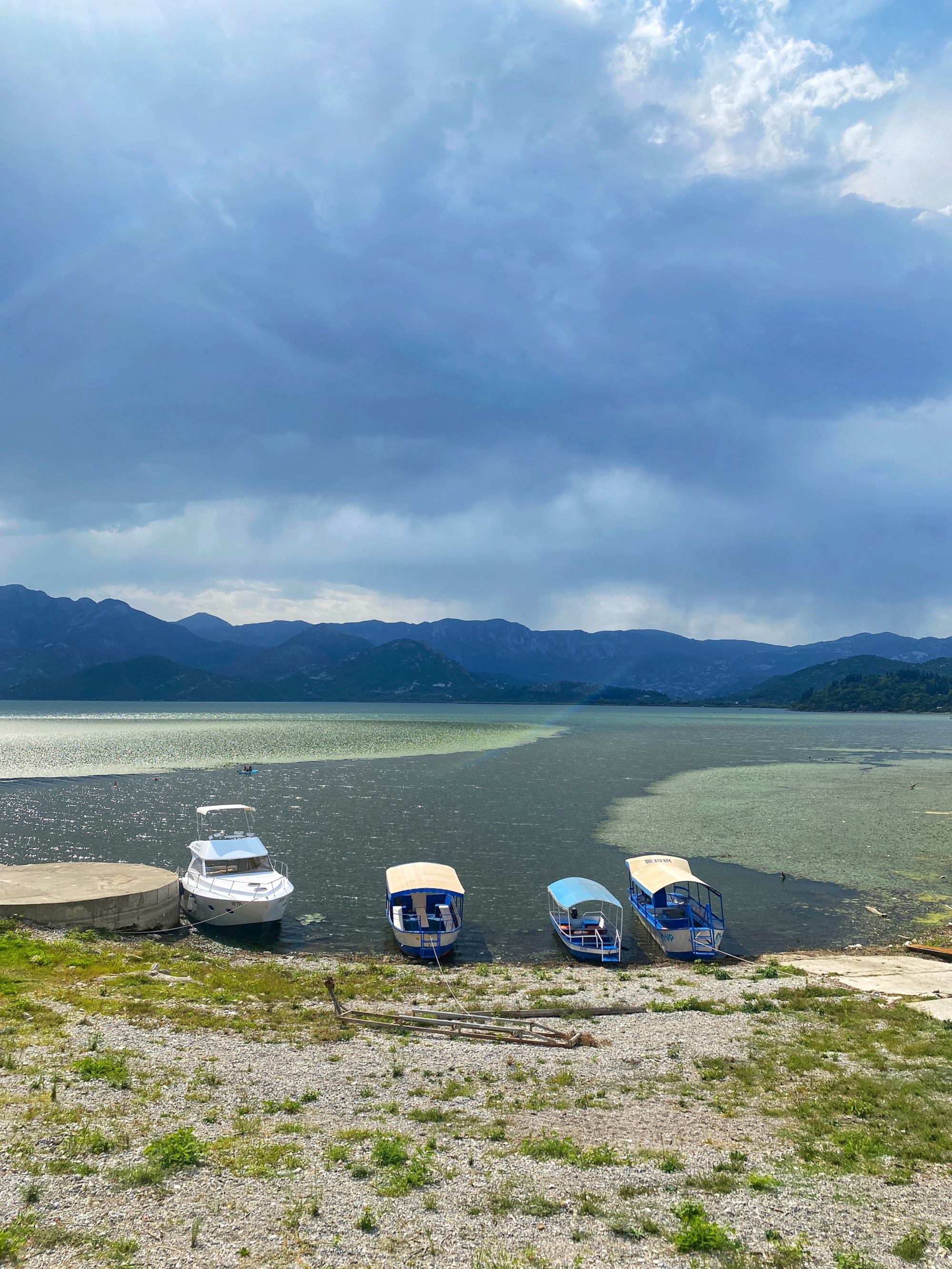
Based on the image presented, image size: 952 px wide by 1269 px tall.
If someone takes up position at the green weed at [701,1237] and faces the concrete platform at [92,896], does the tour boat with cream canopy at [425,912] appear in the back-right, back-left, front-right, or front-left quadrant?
front-right

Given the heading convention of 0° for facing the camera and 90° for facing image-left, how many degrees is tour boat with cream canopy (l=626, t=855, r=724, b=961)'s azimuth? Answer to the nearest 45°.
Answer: approximately 315°

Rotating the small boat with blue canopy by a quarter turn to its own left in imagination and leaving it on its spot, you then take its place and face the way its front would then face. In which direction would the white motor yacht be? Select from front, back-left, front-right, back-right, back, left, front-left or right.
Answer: back-left

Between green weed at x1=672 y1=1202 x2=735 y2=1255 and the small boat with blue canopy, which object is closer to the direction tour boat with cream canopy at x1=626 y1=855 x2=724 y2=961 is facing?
the green weed

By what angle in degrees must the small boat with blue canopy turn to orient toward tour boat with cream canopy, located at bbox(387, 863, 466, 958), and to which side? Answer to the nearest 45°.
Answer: approximately 135° to its right

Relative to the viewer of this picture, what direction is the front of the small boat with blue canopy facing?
facing the viewer and to the right of the viewer

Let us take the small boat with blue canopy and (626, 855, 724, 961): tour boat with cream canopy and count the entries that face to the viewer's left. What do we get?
0

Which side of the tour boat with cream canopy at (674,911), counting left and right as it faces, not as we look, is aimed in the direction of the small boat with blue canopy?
right

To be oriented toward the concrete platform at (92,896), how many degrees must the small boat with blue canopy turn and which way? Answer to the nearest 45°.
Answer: approximately 135° to its right

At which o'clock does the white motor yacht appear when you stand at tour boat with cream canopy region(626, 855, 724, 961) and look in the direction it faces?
The white motor yacht is roughly at 4 o'clock from the tour boat with cream canopy.

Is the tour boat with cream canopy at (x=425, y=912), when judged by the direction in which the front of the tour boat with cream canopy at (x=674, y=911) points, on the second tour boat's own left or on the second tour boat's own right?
on the second tour boat's own right

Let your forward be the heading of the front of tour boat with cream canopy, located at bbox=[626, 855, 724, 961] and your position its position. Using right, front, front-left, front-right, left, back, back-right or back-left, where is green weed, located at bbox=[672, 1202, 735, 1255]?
front-right
